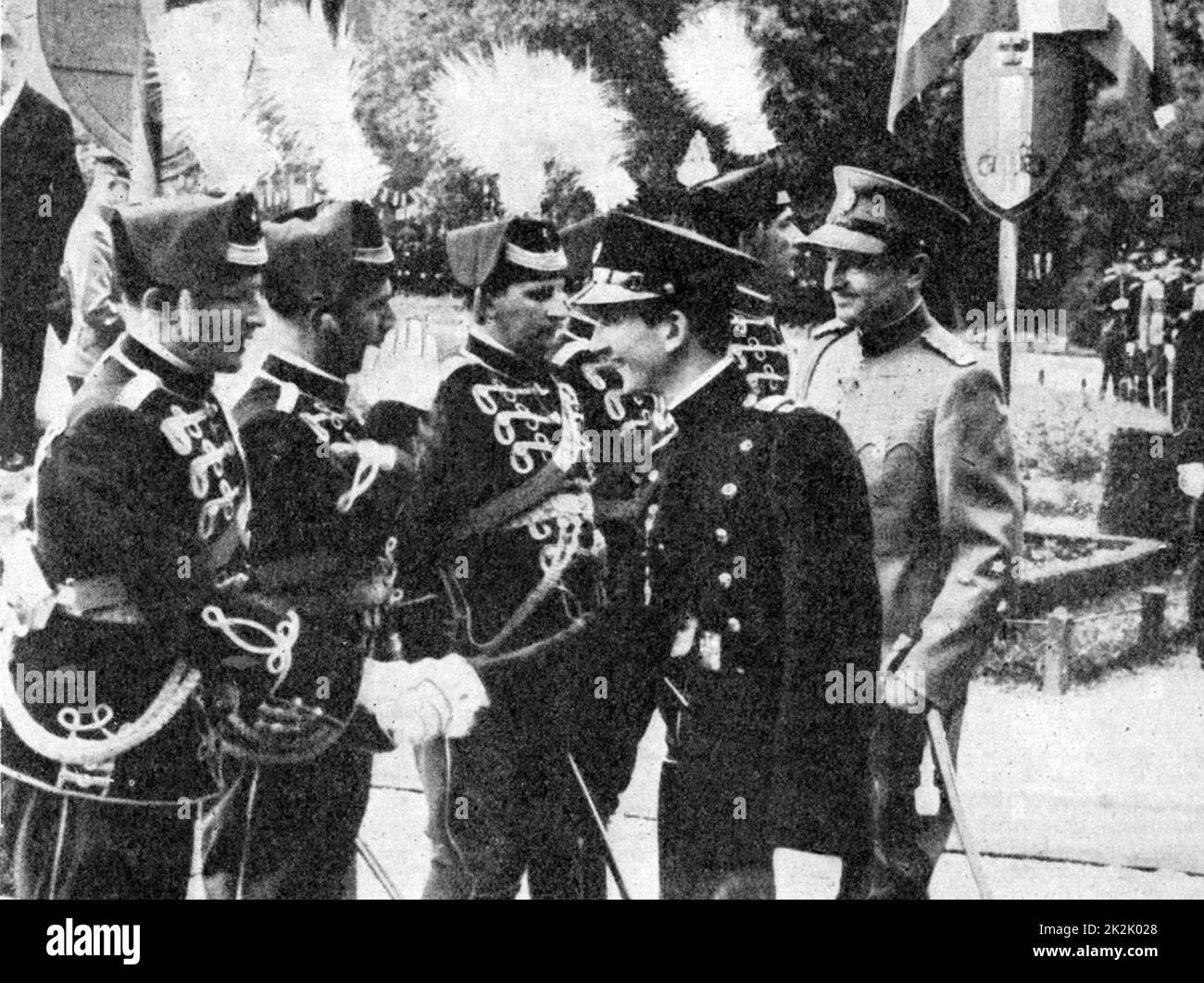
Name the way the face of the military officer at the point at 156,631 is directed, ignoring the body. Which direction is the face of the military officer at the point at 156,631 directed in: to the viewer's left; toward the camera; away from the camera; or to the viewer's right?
to the viewer's right

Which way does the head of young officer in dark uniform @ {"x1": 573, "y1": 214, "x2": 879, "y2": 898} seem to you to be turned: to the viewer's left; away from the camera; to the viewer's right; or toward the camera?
to the viewer's left

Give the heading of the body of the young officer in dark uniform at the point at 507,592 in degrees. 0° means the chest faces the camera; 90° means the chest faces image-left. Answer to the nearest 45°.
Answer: approximately 315°

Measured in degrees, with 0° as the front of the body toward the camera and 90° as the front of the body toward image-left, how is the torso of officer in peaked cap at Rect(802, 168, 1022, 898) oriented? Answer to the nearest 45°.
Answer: approximately 45°

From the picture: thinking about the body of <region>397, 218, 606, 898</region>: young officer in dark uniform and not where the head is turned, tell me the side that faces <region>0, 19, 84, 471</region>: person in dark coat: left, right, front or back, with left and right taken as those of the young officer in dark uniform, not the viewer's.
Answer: back
